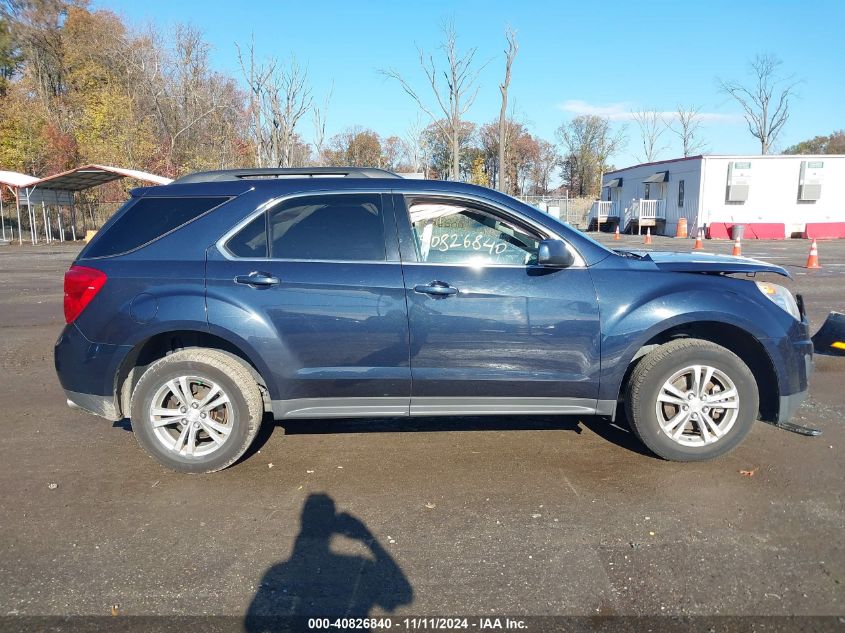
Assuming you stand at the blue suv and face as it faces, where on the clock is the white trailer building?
The white trailer building is roughly at 10 o'clock from the blue suv.

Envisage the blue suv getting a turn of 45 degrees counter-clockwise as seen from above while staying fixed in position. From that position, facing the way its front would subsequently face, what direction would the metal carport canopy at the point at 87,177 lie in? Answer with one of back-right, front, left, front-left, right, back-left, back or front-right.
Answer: left

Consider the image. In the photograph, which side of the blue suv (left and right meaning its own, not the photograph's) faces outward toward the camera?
right
